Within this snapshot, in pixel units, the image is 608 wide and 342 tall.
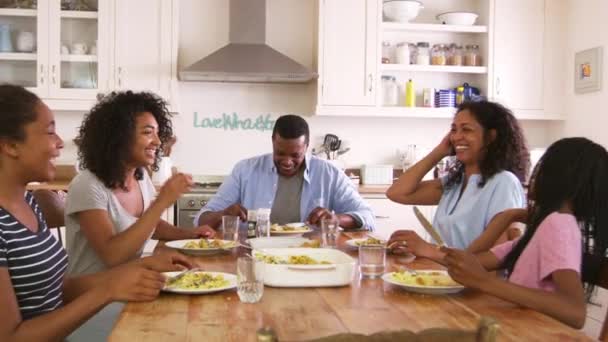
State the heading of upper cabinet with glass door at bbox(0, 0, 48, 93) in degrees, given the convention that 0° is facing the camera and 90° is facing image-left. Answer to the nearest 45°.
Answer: approximately 0°

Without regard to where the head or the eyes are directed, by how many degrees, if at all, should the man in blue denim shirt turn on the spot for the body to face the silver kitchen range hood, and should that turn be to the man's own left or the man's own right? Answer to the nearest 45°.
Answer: approximately 180°

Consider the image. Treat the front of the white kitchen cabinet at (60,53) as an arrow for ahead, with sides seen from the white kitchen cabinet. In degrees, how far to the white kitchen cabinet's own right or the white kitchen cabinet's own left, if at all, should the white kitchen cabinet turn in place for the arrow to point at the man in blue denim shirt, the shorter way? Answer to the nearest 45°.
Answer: approximately 45° to the white kitchen cabinet's own left

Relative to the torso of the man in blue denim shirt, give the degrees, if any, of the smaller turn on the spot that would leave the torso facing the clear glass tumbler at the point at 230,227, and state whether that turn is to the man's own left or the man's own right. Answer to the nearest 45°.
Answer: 0° — they already face it

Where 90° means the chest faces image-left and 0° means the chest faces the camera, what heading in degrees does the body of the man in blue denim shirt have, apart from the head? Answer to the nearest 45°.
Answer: approximately 0°

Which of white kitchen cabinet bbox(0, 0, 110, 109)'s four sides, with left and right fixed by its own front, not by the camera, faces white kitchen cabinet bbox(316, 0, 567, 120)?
left

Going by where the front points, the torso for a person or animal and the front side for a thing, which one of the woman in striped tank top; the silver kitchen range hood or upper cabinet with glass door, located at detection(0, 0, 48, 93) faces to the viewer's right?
the woman in striped tank top

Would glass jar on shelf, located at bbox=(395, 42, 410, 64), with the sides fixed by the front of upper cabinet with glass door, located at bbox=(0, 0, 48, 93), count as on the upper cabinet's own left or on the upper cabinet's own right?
on the upper cabinet's own left

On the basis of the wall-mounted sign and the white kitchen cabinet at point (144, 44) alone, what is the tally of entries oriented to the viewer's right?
0
